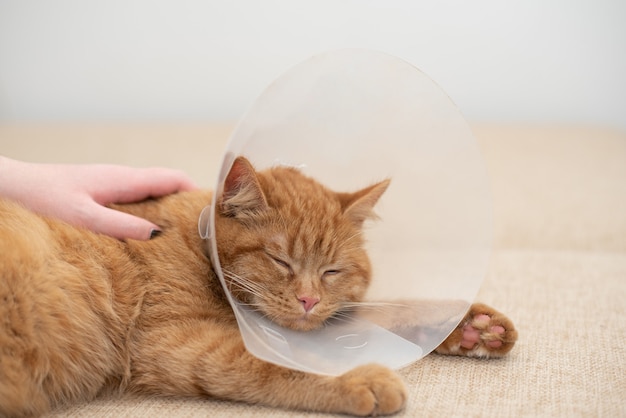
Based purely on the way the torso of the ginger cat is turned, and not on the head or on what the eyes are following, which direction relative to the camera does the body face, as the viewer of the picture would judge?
to the viewer's right
